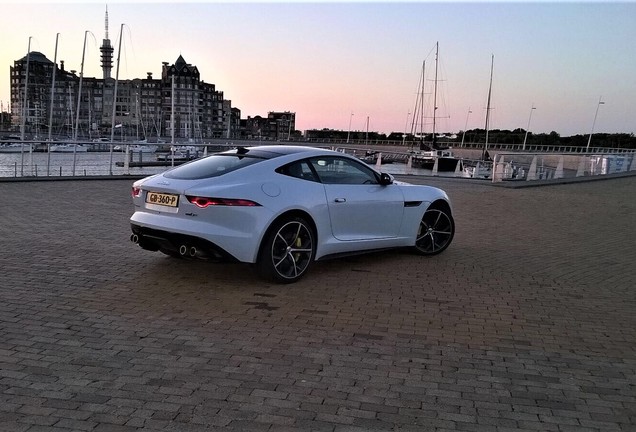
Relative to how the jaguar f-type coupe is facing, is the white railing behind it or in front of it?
in front

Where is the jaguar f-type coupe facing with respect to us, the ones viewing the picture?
facing away from the viewer and to the right of the viewer
